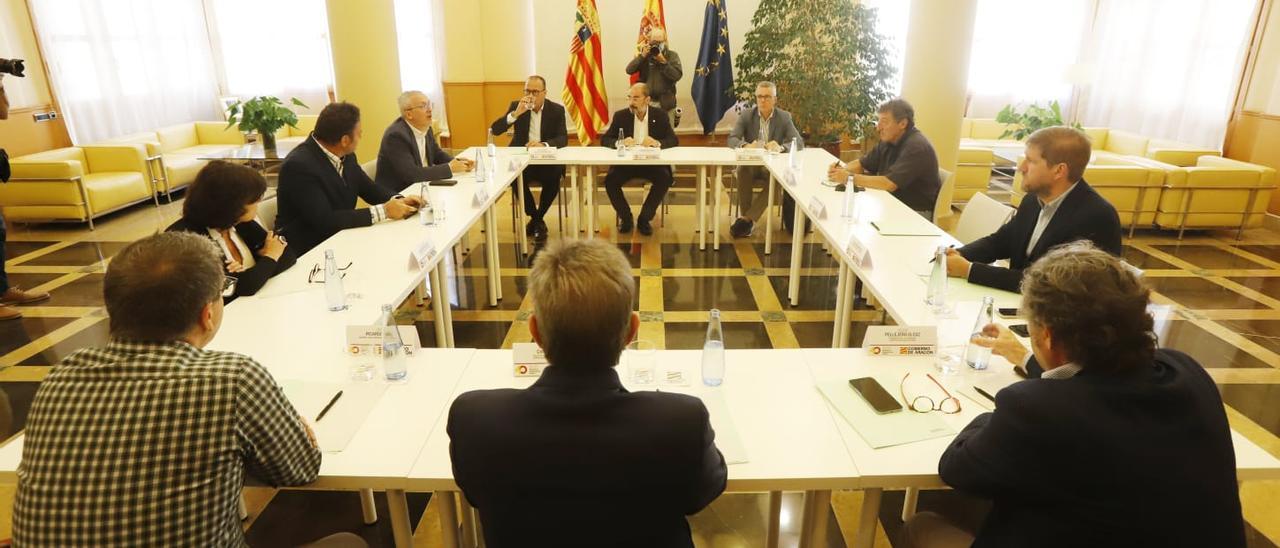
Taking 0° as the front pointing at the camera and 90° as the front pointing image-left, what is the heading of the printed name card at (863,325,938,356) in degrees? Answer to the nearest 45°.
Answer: approximately 0°

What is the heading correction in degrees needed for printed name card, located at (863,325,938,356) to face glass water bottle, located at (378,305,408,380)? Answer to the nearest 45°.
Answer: approximately 45° to its right

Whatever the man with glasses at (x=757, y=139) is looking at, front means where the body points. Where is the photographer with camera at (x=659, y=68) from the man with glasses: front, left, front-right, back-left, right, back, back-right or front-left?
back-right

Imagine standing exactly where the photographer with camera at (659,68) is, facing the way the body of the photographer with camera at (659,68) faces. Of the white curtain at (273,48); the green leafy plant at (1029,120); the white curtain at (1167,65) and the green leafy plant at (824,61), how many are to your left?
3

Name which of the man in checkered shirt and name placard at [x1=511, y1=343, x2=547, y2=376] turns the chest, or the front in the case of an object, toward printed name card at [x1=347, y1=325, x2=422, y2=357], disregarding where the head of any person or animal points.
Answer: the man in checkered shirt

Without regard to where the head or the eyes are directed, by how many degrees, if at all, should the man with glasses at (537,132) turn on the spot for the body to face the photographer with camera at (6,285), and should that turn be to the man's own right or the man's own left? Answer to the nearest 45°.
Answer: approximately 90° to the man's own right

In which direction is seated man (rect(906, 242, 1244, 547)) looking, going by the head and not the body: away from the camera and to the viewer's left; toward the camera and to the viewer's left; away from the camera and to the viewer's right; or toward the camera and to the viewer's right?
away from the camera and to the viewer's left

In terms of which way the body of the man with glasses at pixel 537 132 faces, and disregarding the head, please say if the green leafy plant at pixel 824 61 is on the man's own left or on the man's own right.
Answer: on the man's own left

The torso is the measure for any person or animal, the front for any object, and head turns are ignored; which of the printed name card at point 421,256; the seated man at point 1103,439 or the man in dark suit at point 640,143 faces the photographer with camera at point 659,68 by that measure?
the seated man
